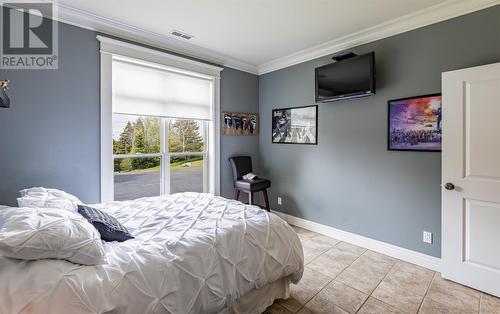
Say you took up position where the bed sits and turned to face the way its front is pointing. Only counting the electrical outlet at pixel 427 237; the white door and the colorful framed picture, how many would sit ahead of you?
3

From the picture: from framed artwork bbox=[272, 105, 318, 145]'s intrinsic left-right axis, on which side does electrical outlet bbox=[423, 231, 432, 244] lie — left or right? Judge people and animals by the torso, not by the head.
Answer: on its left

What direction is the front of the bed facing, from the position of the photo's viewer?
facing to the right of the viewer

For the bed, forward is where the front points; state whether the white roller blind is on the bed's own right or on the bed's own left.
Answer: on the bed's own left

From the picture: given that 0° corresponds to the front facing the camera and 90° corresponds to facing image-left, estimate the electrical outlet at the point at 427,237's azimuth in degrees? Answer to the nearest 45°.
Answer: approximately 0°
